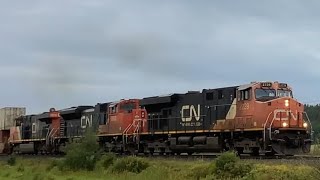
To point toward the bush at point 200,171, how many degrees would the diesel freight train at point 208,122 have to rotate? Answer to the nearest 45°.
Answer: approximately 45° to its right

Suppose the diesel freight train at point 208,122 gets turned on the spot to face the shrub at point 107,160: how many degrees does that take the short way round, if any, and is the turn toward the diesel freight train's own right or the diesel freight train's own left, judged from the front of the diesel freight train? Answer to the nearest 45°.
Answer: approximately 135° to the diesel freight train's own right

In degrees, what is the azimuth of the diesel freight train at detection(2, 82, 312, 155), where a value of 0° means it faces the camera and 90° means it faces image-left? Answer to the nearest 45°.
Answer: approximately 315°

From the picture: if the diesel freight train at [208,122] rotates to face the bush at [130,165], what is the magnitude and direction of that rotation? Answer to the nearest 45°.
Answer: approximately 90° to its right
